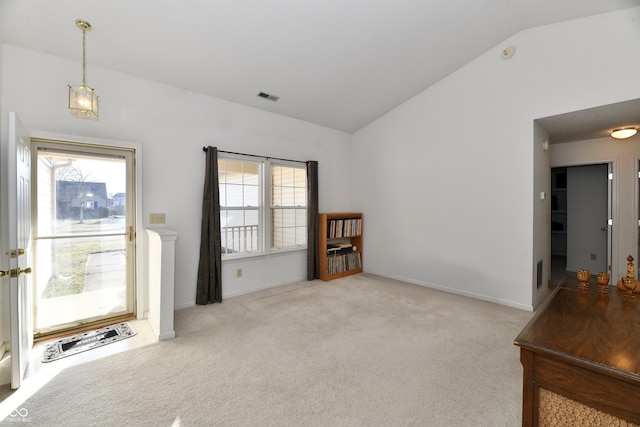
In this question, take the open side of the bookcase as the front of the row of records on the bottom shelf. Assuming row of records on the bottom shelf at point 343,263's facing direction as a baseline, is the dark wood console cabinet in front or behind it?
in front

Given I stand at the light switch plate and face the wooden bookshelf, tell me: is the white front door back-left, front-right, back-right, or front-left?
back-right

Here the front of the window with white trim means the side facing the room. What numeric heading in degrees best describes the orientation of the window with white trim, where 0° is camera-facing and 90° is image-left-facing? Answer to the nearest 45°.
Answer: approximately 315°

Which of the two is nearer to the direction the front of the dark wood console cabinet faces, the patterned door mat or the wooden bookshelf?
the patterned door mat

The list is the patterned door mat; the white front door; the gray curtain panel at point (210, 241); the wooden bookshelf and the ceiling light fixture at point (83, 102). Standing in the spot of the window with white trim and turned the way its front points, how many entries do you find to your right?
4

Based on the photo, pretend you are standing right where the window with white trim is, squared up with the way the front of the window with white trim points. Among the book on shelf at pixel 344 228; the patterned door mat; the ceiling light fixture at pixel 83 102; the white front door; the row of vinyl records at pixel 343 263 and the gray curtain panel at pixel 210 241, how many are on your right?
4

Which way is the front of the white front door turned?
to the viewer's right

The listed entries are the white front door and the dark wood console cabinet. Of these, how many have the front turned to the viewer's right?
1

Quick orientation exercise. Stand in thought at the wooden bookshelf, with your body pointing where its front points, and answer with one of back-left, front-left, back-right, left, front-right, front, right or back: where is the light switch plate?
right

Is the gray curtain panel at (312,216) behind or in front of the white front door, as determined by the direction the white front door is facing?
in front

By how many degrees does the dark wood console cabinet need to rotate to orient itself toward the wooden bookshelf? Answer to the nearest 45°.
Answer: approximately 90° to its right
